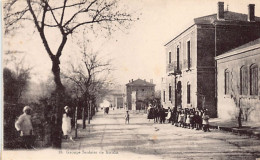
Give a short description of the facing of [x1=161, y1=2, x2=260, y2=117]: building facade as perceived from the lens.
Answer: facing the viewer and to the left of the viewer

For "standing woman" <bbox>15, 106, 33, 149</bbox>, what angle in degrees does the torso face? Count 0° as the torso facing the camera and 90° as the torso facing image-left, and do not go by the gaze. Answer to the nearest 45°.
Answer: approximately 315°

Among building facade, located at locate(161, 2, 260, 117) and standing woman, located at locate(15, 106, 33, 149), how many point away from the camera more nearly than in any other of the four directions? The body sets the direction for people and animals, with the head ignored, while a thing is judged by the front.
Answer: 0

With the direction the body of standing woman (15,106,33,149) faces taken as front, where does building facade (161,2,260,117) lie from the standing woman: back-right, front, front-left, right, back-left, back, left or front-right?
left
